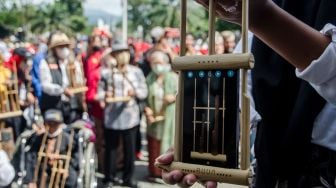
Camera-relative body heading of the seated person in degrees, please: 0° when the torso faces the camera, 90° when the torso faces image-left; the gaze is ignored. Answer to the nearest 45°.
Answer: approximately 0°

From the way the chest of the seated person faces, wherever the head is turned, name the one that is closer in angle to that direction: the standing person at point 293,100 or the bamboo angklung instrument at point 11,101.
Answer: the standing person

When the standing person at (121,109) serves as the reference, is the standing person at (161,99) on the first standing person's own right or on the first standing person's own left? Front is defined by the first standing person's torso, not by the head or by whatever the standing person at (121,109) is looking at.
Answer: on the first standing person's own left

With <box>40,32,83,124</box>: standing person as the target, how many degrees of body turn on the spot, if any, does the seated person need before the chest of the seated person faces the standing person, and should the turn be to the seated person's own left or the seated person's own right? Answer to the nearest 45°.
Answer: approximately 180°

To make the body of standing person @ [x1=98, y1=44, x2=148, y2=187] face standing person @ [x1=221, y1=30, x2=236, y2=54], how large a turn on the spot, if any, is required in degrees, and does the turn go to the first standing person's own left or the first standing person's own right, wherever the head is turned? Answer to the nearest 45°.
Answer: approximately 90° to the first standing person's own left

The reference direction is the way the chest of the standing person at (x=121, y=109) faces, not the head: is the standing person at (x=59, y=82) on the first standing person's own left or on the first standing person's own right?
on the first standing person's own right

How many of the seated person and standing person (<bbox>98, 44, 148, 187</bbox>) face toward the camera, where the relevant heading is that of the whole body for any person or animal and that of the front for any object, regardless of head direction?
2
